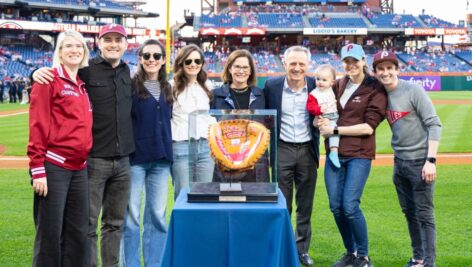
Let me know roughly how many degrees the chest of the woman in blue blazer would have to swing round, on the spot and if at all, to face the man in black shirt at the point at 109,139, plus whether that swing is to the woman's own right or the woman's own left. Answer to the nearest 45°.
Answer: approximately 45° to the woman's own right

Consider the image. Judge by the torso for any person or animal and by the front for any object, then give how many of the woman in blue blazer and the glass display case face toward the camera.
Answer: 2

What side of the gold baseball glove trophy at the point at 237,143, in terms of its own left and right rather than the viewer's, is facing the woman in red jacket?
right

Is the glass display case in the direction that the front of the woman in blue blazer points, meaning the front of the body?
yes

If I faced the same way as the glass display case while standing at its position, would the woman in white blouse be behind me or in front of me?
behind

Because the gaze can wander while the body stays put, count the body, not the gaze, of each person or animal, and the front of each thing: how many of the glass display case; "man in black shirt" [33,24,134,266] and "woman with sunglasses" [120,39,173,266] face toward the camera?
3

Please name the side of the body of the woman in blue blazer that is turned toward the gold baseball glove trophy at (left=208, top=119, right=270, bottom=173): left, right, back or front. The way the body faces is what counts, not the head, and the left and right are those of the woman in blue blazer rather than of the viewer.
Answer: front
